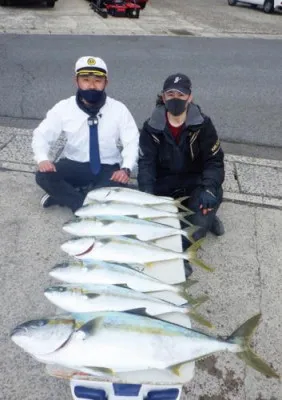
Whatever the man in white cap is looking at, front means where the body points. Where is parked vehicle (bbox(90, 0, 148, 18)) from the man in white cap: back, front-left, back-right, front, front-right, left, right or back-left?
back

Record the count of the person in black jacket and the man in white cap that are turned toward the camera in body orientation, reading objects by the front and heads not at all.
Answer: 2

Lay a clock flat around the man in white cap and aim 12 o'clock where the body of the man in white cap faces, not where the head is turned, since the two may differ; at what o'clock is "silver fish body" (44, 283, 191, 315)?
The silver fish body is roughly at 12 o'clock from the man in white cap.

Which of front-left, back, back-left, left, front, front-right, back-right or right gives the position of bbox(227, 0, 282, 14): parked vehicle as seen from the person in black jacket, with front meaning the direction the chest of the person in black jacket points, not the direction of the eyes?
back

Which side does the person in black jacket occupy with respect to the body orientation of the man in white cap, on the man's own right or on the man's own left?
on the man's own left

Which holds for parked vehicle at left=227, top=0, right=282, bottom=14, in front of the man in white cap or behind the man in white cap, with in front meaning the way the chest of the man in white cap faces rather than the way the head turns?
behind

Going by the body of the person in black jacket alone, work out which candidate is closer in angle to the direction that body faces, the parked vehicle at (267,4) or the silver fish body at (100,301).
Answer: the silver fish body

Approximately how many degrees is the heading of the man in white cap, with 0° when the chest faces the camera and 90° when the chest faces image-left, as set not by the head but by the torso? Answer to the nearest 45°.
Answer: approximately 0°

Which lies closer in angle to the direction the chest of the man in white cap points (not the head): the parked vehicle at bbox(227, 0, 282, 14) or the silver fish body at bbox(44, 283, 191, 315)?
the silver fish body

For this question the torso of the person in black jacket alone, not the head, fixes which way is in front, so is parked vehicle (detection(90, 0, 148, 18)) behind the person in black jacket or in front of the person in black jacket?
behind
